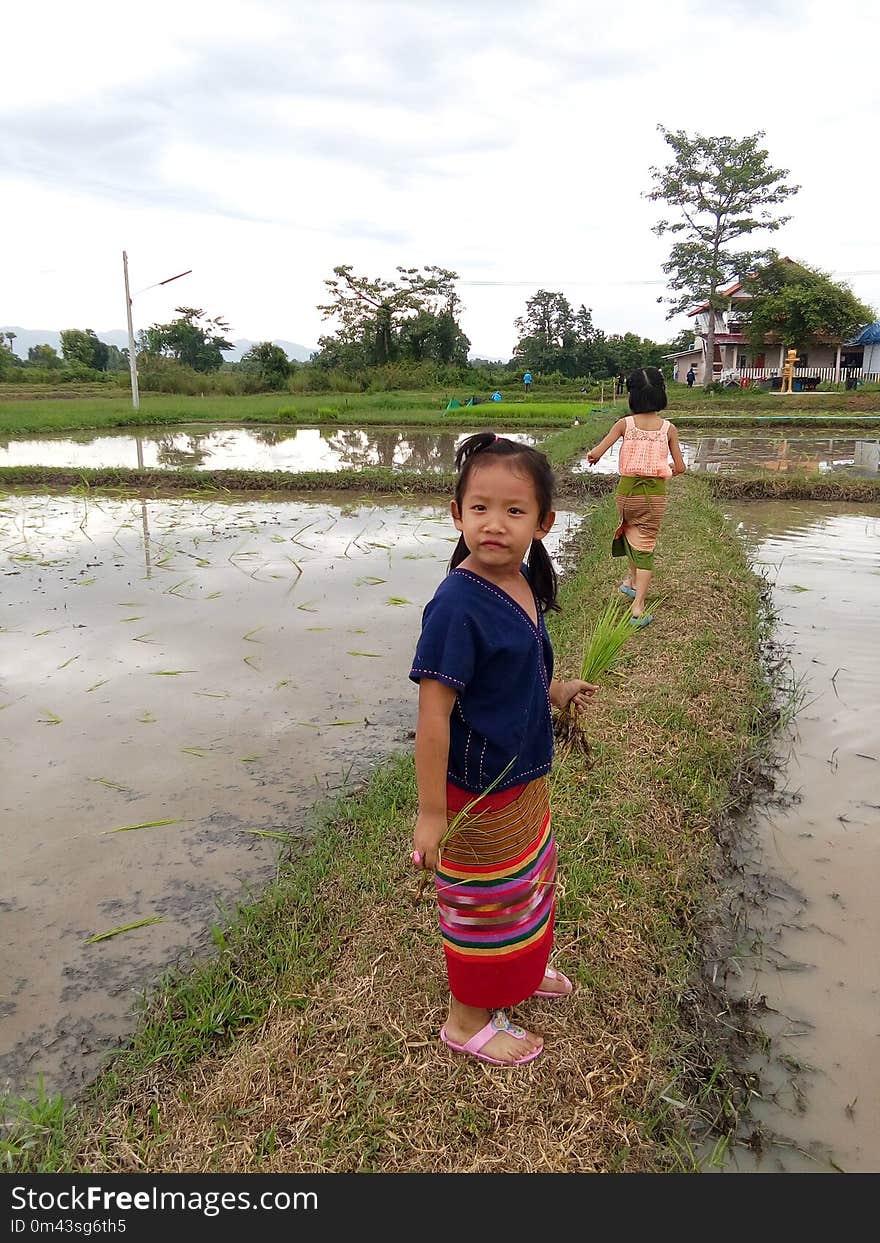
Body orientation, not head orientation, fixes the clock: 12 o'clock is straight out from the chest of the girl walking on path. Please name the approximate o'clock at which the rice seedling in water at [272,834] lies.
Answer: The rice seedling in water is roughly at 7 o'clock from the girl walking on path.

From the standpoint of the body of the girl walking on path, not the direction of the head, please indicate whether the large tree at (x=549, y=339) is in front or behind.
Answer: in front

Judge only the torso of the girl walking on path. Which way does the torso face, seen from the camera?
away from the camera

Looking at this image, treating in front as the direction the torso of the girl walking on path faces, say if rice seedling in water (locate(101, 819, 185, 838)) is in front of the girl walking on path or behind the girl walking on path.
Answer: behind

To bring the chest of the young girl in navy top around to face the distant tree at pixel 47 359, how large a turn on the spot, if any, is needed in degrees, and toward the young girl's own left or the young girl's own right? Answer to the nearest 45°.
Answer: approximately 180°

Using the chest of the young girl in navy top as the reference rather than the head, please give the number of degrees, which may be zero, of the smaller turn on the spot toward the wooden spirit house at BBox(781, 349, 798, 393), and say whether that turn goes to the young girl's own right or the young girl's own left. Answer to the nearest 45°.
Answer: approximately 135° to the young girl's own left

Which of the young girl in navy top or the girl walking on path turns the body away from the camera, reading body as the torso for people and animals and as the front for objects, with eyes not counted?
the girl walking on path

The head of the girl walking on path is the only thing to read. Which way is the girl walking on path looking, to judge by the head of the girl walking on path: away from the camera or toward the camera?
away from the camera

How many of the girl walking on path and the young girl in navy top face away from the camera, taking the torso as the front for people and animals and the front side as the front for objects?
1

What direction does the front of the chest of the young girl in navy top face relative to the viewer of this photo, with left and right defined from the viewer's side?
facing the viewer and to the right of the viewer

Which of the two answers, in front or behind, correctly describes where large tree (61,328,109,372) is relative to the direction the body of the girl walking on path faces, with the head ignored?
in front

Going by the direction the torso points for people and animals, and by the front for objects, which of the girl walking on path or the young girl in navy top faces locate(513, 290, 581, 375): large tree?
the girl walking on path
